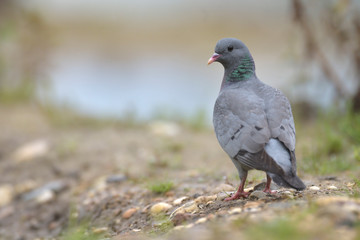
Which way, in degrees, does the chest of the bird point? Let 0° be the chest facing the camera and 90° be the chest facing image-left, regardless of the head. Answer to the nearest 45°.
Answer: approximately 135°

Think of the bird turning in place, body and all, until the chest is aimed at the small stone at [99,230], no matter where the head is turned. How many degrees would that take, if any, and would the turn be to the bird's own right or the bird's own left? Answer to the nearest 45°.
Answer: approximately 45° to the bird's own left

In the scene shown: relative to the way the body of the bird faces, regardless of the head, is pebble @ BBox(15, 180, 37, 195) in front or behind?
in front

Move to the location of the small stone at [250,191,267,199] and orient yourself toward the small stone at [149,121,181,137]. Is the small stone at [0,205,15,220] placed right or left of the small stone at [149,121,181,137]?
left

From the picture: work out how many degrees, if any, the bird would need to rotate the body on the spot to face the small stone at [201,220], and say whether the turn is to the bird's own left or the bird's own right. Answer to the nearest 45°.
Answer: approximately 90° to the bird's own left

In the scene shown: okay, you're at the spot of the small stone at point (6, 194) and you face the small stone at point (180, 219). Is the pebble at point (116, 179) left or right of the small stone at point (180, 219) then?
left

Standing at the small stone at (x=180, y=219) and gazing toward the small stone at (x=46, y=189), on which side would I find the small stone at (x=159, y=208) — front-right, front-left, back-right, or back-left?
front-right

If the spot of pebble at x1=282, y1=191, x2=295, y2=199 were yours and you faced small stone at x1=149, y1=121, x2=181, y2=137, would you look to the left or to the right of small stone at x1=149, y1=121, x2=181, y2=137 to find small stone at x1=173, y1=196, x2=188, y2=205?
left

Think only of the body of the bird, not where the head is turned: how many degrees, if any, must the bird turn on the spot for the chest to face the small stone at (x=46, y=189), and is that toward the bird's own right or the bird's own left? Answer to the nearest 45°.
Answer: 0° — it already faces it
